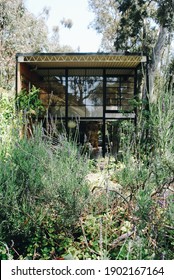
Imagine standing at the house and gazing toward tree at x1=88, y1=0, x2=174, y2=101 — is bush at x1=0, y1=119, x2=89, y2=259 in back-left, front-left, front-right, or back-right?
back-right

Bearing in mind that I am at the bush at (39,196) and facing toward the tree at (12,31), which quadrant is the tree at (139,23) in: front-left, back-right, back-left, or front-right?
front-right

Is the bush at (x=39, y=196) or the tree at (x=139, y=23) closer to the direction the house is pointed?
the bush

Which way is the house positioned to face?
toward the camera

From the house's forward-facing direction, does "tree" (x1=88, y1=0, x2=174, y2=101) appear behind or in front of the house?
behind

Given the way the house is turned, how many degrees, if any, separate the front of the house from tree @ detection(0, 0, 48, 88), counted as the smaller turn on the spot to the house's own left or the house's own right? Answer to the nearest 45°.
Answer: approximately 135° to the house's own right

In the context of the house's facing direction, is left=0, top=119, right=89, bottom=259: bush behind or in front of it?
in front

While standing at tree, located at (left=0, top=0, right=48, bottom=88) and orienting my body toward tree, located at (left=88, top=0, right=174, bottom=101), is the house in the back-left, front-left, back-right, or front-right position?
front-right

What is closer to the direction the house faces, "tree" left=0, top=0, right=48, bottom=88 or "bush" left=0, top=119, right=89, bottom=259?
the bush
